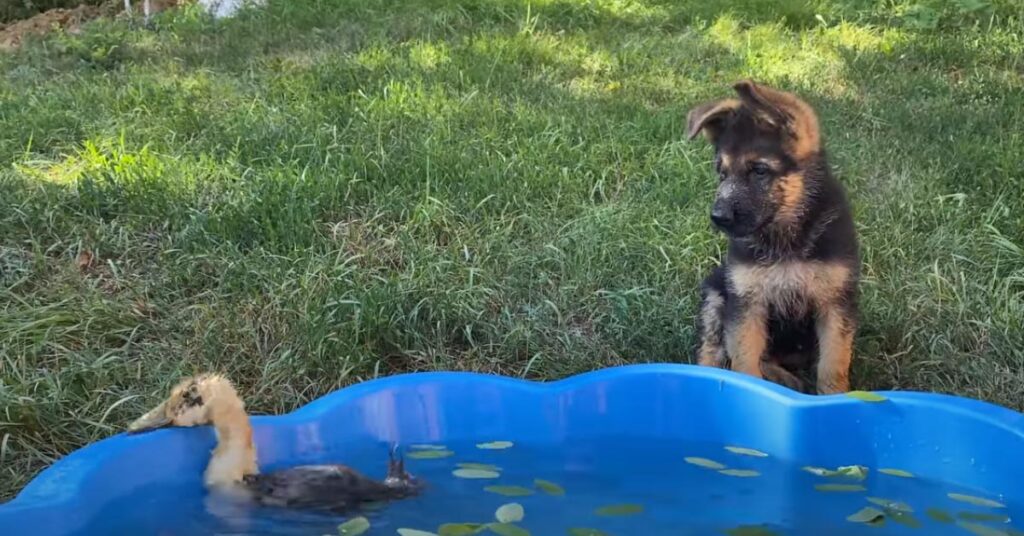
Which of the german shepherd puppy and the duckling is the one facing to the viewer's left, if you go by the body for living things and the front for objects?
the duckling

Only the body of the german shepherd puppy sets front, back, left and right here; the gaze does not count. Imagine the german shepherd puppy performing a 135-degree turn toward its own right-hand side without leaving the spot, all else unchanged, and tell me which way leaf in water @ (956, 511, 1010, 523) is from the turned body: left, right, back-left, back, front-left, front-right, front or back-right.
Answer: back

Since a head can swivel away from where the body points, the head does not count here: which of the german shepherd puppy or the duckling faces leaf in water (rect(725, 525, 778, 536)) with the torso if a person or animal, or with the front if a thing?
the german shepherd puppy

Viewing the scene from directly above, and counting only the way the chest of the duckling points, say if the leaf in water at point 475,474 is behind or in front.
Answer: behind

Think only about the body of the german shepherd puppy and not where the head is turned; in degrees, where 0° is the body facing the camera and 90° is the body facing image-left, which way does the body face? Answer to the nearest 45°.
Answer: approximately 0°

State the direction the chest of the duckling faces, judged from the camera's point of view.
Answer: to the viewer's left

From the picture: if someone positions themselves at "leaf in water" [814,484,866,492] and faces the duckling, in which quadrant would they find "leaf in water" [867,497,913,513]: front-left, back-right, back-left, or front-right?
back-left

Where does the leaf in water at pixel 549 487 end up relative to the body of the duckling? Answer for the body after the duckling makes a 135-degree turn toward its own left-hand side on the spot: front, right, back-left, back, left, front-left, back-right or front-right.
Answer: front-left

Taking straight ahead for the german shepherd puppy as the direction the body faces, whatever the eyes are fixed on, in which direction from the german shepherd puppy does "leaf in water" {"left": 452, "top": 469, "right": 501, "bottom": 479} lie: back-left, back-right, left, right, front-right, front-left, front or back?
front-right

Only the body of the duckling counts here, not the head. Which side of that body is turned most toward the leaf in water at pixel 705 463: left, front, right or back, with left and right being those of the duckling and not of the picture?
back

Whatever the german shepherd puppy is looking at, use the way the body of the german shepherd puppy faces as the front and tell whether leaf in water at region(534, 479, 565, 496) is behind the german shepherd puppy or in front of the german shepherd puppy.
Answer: in front

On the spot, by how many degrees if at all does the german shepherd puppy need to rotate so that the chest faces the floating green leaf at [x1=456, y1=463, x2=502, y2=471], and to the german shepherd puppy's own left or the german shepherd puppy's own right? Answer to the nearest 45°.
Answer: approximately 45° to the german shepherd puppy's own right

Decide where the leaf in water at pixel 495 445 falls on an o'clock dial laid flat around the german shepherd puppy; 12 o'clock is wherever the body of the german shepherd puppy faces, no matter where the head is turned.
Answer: The leaf in water is roughly at 2 o'clock from the german shepherd puppy.

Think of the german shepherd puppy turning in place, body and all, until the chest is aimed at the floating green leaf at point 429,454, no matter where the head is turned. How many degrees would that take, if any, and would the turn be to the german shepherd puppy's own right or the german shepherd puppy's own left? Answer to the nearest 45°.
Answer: approximately 45° to the german shepherd puppy's own right

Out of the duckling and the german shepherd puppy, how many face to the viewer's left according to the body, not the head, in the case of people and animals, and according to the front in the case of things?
1

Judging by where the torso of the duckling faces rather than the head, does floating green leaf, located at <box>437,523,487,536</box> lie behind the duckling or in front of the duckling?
behind

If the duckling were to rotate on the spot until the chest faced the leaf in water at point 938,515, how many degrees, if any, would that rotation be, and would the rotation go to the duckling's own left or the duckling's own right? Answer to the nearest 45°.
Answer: approximately 180°
